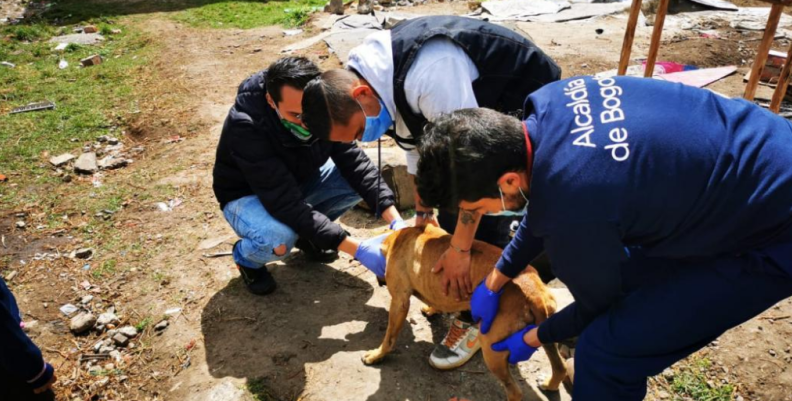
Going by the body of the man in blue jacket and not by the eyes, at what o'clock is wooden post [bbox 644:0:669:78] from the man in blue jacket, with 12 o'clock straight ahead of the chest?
The wooden post is roughly at 3 o'clock from the man in blue jacket.

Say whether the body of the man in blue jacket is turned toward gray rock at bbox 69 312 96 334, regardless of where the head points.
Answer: yes

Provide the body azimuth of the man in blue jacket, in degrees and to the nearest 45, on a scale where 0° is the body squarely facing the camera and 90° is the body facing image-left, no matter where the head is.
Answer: approximately 90°

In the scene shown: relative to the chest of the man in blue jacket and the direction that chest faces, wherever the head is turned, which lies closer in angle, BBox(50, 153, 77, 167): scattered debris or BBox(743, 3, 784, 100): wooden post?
the scattered debris

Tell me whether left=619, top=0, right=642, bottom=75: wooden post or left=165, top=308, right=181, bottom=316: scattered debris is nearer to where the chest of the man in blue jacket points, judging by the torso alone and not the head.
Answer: the scattered debris

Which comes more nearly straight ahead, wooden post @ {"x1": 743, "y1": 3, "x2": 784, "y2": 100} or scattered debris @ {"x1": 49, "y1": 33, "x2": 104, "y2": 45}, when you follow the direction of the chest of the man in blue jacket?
the scattered debris

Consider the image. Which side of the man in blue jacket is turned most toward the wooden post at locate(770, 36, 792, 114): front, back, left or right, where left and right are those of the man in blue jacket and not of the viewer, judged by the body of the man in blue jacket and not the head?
right

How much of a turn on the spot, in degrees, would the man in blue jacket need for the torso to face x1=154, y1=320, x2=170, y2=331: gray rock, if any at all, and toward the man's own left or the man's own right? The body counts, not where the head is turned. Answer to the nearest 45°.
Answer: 0° — they already face it

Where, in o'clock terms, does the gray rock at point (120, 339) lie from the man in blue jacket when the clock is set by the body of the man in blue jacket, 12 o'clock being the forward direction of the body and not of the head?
The gray rock is roughly at 12 o'clock from the man in blue jacket.
